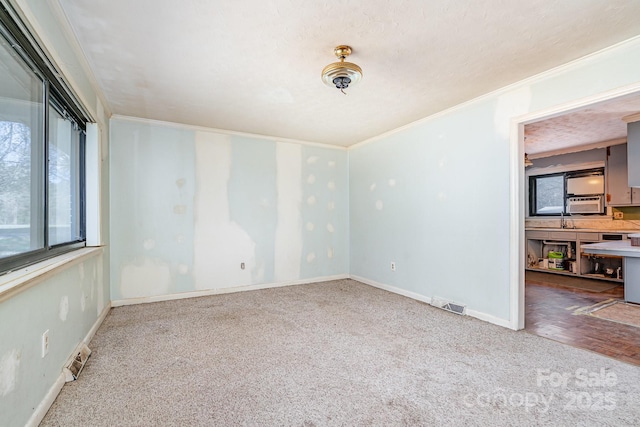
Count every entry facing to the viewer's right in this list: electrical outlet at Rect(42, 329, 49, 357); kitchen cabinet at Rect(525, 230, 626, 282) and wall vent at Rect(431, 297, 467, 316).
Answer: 1

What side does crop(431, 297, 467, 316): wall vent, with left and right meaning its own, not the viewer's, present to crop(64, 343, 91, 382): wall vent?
front

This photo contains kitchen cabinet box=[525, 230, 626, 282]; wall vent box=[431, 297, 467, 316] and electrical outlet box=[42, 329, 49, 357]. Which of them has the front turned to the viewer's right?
the electrical outlet

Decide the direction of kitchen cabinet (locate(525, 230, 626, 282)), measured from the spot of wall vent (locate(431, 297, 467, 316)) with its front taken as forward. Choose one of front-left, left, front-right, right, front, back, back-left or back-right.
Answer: back

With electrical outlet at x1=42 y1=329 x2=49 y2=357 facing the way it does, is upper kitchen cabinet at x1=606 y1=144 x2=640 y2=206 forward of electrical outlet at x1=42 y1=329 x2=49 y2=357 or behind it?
forward

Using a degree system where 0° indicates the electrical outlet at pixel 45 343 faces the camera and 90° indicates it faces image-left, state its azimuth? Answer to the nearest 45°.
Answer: approximately 270°

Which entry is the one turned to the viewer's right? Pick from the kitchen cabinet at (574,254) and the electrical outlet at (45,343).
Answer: the electrical outlet

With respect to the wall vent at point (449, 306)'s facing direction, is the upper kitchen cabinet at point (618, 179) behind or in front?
behind

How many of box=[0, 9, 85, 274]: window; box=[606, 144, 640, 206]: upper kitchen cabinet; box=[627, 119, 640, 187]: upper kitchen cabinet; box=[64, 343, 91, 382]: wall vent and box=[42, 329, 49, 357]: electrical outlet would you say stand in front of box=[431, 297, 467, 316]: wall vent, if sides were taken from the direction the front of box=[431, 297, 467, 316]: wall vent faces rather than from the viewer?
3

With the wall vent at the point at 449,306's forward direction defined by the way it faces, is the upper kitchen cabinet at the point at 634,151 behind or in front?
behind

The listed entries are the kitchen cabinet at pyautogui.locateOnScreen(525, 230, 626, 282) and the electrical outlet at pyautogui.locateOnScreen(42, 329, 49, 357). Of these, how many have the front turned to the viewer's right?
1

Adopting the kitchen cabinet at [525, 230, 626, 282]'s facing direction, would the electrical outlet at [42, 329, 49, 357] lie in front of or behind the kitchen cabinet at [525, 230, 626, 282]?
in front
